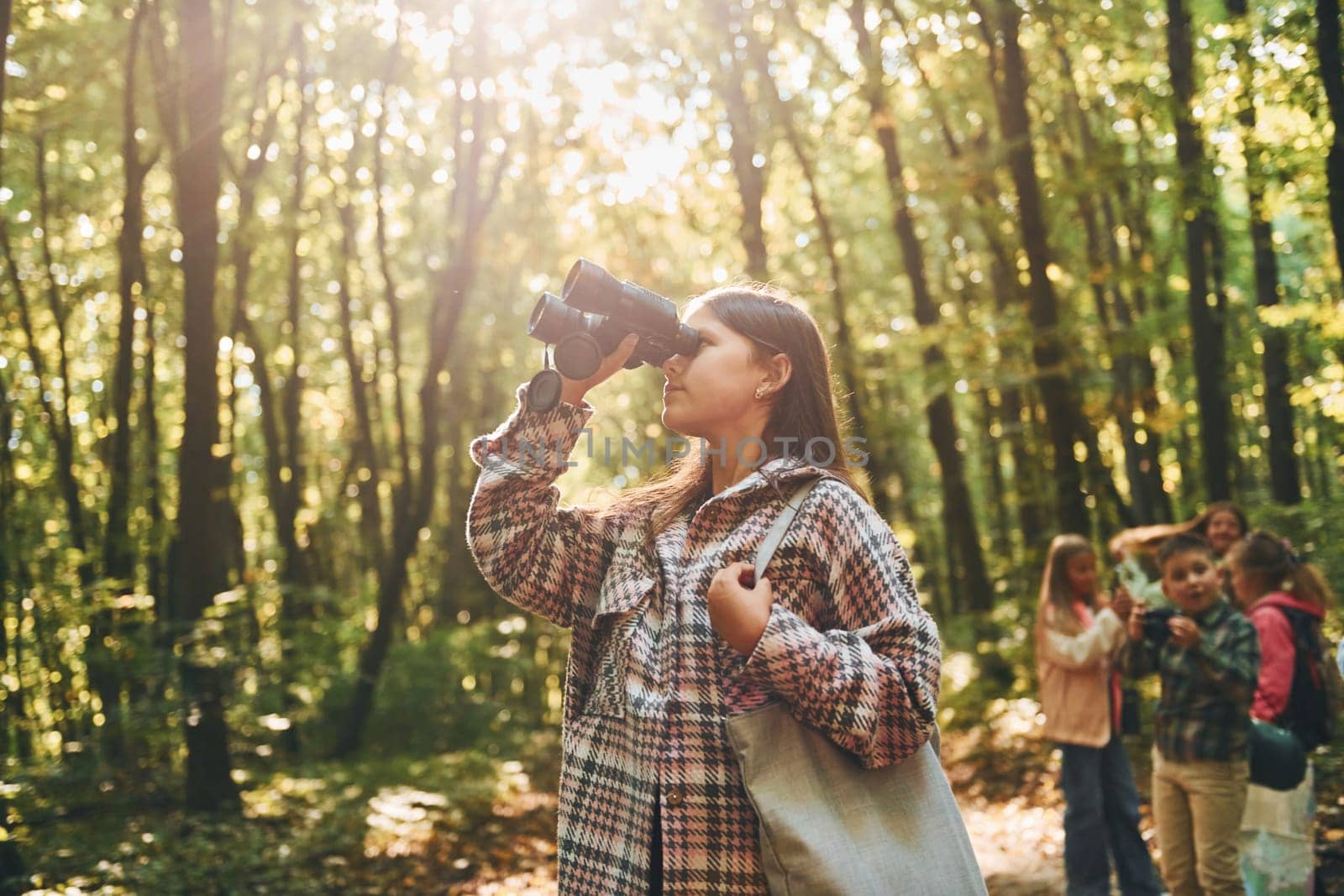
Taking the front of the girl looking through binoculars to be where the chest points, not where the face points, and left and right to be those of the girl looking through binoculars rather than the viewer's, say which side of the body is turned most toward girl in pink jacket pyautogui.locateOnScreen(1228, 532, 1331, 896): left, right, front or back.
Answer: back

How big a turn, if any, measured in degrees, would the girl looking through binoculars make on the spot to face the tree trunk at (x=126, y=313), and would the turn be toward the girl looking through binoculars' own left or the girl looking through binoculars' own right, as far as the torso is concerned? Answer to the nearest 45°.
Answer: approximately 90° to the girl looking through binoculars' own right

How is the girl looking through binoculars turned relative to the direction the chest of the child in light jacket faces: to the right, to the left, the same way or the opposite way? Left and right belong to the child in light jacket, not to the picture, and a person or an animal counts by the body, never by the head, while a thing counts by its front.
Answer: to the right

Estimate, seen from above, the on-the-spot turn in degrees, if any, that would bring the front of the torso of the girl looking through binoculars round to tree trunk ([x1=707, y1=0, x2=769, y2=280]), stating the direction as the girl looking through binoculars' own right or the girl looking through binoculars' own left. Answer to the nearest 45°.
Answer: approximately 135° to the girl looking through binoculars' own right

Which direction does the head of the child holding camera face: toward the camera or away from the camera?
toward the camera

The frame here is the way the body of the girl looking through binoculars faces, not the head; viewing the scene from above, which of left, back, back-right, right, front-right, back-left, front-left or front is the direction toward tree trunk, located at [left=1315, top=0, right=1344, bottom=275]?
back

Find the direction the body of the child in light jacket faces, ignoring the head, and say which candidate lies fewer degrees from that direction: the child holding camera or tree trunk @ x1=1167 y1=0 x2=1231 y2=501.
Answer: the child holding camera

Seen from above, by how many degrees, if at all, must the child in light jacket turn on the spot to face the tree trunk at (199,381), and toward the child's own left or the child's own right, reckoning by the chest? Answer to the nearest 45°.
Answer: approximately 135° to the child's own right

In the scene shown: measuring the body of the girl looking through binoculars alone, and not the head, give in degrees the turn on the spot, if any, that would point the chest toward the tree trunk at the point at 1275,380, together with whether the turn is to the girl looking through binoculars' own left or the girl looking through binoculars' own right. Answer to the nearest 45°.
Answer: approximately 180°

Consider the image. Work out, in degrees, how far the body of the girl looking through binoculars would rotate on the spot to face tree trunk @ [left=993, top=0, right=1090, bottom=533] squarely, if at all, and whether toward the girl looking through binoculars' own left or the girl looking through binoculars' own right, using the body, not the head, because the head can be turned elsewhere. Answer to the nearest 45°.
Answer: approximately 180°

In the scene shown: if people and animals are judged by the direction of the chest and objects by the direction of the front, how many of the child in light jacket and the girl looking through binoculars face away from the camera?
0
